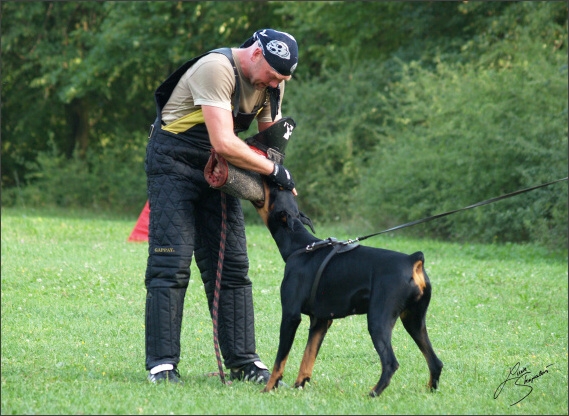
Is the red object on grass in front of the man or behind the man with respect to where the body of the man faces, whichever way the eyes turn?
behind

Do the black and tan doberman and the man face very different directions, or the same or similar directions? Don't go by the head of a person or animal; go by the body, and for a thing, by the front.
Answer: very different directions

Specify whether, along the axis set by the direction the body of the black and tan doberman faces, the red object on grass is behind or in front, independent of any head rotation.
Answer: in front

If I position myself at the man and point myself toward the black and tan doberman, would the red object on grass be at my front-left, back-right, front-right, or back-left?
back-left

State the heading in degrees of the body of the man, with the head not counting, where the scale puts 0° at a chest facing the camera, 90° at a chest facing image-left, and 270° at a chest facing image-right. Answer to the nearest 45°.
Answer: approximately 315°

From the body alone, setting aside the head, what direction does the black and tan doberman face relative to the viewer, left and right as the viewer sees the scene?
facing away from the viewer and to the left of the viewer

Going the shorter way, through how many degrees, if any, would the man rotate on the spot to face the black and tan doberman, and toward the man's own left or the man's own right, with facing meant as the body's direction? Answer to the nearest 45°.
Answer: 0° — they already face it

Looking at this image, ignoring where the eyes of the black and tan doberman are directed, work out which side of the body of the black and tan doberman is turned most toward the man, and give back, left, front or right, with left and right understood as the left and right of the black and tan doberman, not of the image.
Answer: front

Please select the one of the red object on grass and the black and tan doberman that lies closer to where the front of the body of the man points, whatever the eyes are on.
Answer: the black and tan doberman

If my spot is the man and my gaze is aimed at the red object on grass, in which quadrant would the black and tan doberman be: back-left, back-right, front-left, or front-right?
back-right
